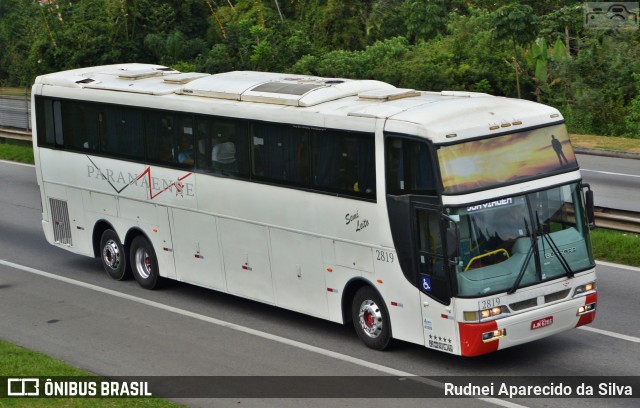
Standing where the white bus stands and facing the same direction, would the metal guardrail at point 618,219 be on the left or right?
on its left

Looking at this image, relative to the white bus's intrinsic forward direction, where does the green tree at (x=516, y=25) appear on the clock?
The green tree is roughly at 8 o'clock from the white bus.

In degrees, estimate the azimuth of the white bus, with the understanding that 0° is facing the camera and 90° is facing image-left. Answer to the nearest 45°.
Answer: approximately 315°

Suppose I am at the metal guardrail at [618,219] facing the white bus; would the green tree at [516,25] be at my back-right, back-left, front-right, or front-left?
back-right

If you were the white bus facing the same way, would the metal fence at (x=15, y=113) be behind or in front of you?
behind
